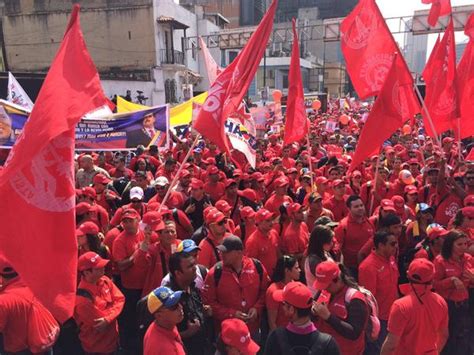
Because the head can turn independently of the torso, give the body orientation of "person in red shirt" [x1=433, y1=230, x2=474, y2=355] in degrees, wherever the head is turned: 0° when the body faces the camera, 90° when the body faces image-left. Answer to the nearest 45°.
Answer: approximately 315°

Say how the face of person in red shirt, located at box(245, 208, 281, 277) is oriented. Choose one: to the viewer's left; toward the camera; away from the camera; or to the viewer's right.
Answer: toward the camera

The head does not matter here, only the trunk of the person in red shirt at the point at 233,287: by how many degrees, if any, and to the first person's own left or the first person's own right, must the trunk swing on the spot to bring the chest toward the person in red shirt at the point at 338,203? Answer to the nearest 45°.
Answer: approximately 135° to the first person's own left

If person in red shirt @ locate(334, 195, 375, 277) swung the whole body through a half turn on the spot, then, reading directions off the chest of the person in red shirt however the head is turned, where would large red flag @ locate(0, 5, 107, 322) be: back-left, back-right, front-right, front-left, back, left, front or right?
left

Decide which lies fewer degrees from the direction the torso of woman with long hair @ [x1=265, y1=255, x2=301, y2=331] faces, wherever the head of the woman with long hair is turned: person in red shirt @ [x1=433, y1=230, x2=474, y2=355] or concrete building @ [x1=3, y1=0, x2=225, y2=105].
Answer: the person in red shirt

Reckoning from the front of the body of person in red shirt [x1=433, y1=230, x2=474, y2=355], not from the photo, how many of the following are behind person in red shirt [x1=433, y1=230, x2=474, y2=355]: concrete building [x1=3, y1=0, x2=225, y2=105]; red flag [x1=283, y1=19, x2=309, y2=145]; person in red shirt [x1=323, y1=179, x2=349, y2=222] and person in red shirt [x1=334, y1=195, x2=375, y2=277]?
4

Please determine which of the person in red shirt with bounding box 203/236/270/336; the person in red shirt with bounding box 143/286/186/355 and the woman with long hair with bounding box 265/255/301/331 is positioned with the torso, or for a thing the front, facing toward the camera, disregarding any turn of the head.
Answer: the person in red shirt with bounding box 203/236/270/336

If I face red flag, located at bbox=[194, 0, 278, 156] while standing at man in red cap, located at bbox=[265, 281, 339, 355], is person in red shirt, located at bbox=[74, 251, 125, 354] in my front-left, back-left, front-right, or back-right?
front-left

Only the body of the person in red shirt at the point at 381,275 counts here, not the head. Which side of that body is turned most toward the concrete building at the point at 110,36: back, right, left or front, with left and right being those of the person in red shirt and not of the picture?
back
